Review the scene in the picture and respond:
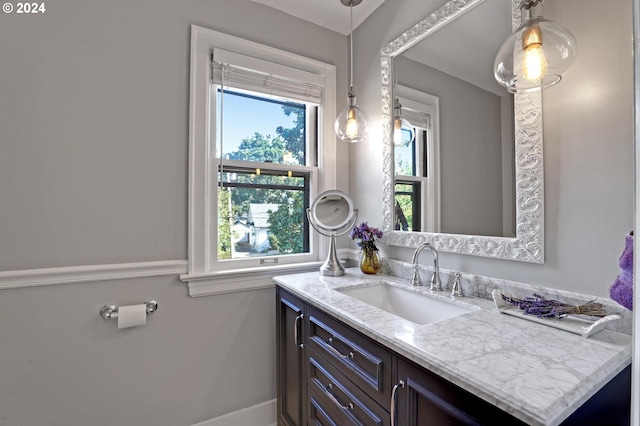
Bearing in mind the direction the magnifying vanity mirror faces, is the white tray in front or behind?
in front

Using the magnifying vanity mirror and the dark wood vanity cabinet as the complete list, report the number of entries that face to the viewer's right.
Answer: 0

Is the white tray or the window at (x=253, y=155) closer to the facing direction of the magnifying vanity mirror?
the white tray

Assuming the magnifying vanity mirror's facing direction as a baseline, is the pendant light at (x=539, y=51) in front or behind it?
in front

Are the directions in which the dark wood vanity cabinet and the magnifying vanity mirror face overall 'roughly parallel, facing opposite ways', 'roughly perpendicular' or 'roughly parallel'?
roughly perpendicular

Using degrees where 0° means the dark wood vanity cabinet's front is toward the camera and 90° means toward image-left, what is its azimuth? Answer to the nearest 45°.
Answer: approximately 45°

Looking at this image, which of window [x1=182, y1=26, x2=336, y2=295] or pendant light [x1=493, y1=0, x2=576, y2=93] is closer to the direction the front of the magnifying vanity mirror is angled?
the pendant light
